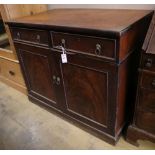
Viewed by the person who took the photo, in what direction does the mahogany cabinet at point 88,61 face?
facing the viewer and to the left of the viewer

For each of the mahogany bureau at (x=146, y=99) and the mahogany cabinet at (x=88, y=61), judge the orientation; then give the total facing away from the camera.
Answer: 0
